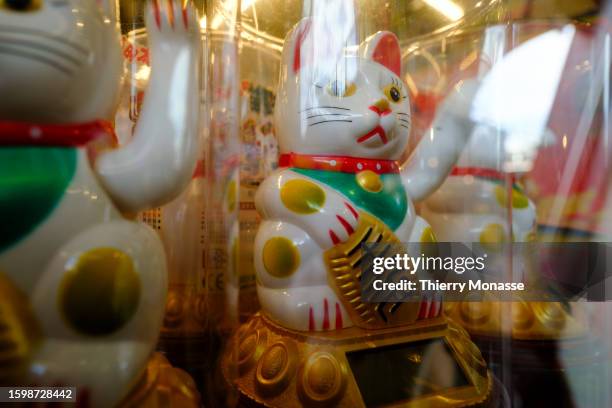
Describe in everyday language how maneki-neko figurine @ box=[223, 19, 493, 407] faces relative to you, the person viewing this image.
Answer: facing the viewer and to the right of the viewer

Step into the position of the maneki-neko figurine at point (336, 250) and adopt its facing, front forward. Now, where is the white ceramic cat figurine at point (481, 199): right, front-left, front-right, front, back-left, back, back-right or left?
left
